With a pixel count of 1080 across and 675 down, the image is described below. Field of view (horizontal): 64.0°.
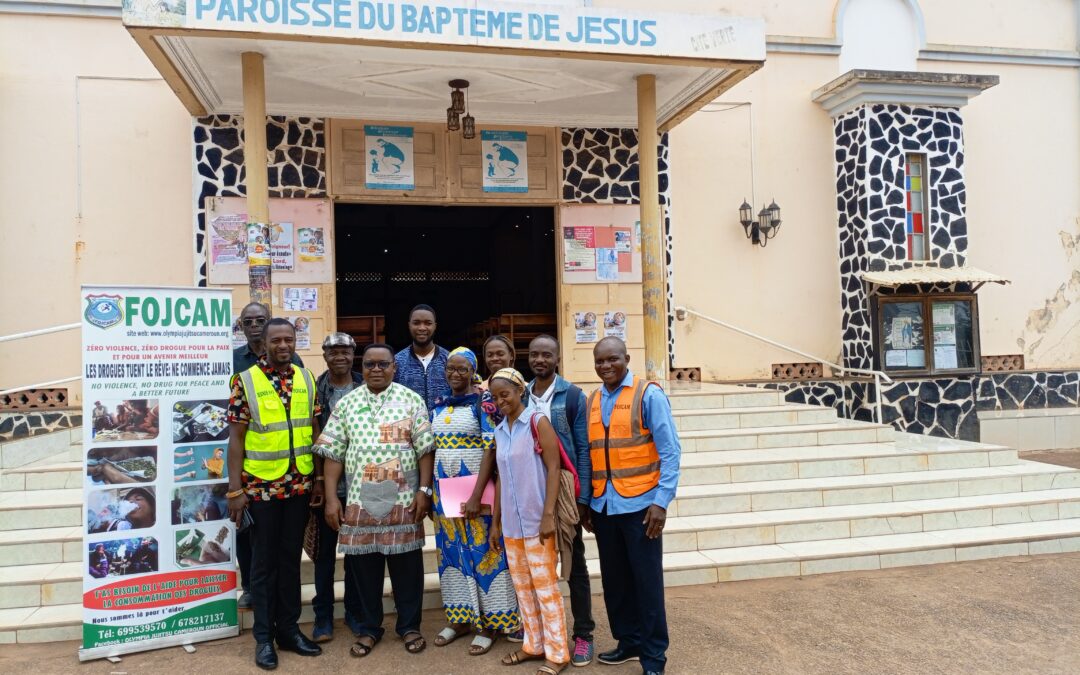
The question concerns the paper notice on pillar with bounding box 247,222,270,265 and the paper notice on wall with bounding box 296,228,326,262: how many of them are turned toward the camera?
2

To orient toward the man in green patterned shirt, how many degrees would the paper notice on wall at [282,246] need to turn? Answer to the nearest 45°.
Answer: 0° — it already faces them

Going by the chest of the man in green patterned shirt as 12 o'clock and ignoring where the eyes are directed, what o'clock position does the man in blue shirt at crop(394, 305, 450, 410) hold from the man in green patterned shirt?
The man in blue shirt is roughly at 7 o'clock from the man in green patterned shirt.

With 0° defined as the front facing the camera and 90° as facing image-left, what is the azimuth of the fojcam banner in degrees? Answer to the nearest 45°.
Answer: approximately 0°

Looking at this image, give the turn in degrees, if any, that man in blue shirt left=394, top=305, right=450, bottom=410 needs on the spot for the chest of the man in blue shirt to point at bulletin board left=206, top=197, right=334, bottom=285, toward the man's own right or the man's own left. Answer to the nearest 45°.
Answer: approximately 180°

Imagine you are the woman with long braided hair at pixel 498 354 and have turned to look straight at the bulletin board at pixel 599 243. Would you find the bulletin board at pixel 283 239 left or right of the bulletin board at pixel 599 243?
left

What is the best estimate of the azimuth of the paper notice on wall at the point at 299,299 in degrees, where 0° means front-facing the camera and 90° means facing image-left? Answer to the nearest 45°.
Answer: approximately 0°

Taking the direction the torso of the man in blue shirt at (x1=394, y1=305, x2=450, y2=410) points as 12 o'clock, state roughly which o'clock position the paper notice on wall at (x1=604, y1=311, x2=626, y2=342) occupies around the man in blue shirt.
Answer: The paper notice on wall is roughly at 7 o'clock from the man in blue shirt.

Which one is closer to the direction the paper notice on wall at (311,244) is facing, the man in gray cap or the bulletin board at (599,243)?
the man in gray cap

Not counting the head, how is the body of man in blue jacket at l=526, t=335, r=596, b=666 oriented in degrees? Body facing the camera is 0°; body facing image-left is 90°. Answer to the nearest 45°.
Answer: approximately 45°
